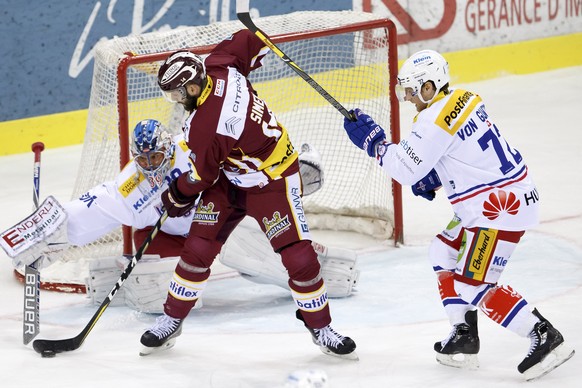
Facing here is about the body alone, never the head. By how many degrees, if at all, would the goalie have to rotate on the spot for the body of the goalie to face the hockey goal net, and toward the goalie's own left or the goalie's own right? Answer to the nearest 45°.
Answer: approximately 135° to the goalie's own left

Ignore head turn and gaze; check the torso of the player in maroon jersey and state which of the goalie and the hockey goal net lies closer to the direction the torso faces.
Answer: the goalie

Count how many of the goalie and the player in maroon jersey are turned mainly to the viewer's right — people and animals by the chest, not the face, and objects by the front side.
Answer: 0
